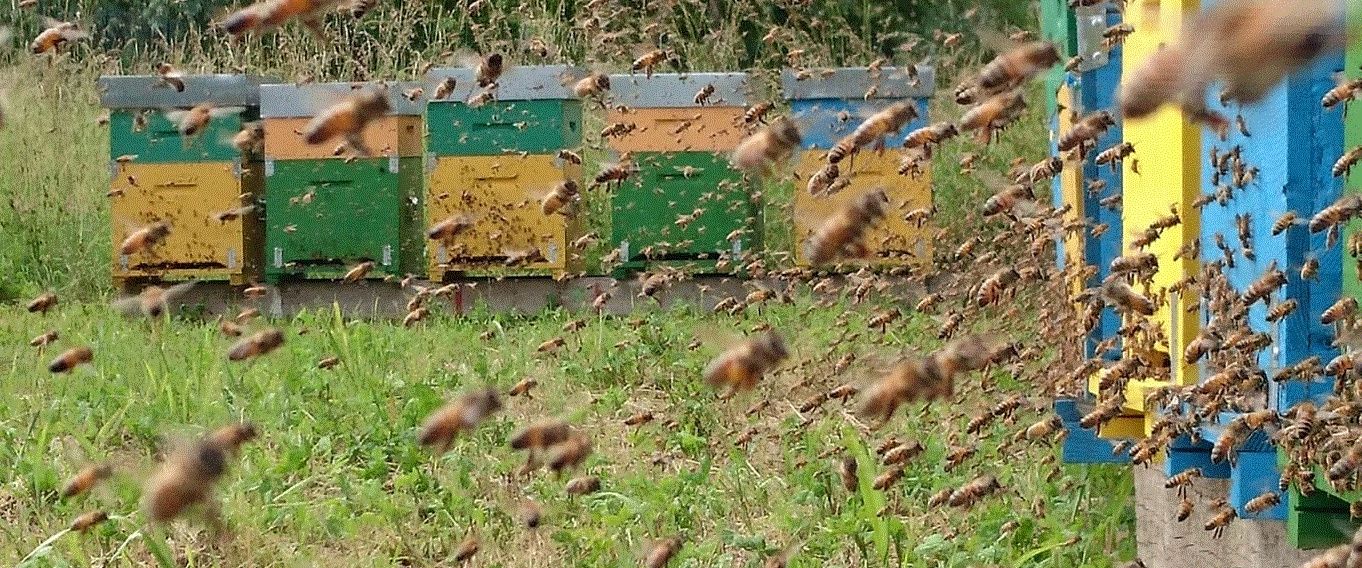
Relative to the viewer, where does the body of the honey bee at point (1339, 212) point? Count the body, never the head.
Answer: to the viewer's right

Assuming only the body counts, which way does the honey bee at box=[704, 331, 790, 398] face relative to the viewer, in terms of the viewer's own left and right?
facing to the right of the viewer

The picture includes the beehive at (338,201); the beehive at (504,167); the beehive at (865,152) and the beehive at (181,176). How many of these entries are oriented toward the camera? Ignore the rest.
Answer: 4

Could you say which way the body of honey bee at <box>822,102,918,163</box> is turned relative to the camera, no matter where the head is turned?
to the viewer's right

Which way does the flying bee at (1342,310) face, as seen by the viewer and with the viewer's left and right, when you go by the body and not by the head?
facing to the right of the viewer

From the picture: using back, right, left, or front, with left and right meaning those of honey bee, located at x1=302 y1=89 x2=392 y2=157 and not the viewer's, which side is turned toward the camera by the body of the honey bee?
right

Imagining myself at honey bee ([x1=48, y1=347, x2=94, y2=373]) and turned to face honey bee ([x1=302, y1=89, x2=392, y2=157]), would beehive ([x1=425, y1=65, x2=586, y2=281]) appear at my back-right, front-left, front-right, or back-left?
back-left

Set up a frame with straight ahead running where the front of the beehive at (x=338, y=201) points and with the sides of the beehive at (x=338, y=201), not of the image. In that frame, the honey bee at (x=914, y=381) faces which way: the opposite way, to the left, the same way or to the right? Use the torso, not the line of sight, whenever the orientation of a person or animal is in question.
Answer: to the left

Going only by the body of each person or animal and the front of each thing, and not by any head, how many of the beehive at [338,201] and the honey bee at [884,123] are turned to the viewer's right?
1

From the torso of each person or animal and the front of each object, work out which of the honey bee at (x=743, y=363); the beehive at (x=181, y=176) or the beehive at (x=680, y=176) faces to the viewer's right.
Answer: the honey bee
